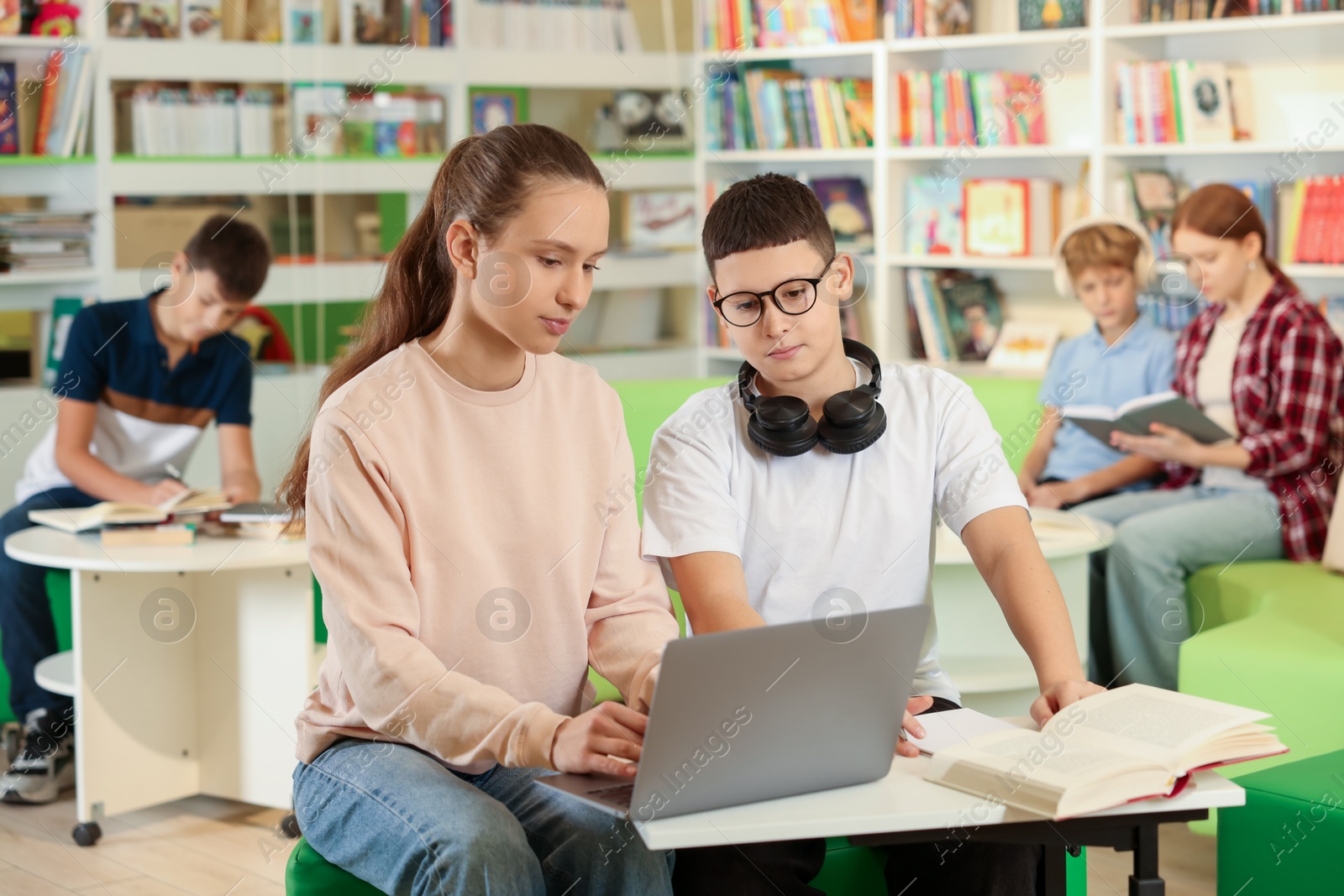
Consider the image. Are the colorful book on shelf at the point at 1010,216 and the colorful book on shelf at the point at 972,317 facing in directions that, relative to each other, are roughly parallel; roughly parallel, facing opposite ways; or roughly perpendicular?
roughly parallel

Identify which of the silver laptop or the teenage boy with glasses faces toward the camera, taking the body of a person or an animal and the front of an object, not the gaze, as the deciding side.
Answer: the teenage boy with glasses

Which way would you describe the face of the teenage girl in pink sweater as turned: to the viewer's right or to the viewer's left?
to the viewer's right

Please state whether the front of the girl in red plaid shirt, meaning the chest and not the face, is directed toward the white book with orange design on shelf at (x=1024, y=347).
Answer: no

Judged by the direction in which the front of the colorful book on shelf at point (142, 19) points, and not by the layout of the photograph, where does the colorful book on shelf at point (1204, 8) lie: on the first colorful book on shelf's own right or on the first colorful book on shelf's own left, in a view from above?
on the first colorful book on shelf's own left

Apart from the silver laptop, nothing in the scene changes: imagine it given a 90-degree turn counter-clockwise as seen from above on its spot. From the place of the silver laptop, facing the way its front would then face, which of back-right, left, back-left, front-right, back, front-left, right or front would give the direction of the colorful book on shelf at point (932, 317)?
back-right

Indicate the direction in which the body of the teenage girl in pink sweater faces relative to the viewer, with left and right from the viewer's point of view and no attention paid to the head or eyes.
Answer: facing the viewer and to the right of the viewer

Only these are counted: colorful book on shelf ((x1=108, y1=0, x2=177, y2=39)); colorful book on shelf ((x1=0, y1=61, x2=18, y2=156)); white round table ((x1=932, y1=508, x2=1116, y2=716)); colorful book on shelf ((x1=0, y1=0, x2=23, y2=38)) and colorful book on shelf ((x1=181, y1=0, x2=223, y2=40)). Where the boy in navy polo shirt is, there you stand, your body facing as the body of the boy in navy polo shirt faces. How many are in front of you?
1

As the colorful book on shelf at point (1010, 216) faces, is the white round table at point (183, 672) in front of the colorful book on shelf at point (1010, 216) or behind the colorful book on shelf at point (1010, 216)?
in front

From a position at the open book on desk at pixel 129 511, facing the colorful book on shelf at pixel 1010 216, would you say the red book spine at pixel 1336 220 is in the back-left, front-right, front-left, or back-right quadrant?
front-right

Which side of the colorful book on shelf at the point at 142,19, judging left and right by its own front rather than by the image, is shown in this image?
front

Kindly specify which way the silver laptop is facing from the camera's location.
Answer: facing away from the viewer and to the left of the viewer

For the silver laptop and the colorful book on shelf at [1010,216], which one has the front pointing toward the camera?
the colorful book on shelf

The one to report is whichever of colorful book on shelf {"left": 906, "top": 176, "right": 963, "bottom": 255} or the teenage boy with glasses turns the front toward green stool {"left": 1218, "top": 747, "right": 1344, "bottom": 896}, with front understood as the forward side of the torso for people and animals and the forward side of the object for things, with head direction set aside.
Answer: the colorful book on shelf

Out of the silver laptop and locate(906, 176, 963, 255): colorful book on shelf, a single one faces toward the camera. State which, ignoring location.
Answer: the colorful book on shelf

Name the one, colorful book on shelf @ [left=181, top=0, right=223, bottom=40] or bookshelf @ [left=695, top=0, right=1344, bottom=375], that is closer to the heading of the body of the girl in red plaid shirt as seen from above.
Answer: the colorful book on shelf

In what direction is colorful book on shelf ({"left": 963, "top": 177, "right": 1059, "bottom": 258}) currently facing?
toward the camera

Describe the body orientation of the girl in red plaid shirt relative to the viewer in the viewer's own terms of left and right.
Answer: facing the viewer and to the left of the viewer
